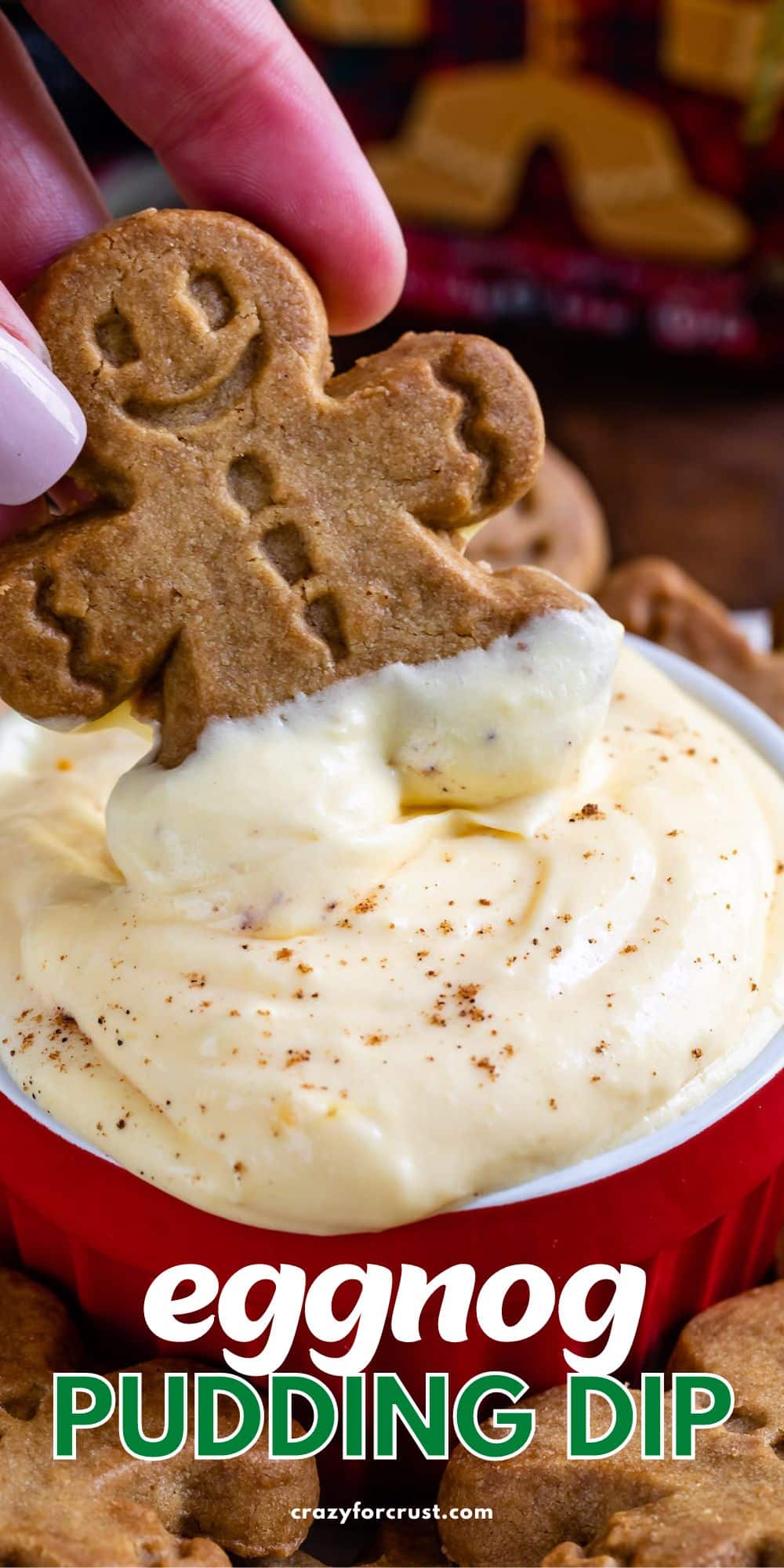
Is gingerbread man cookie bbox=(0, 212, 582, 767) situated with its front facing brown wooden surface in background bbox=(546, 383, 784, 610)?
no

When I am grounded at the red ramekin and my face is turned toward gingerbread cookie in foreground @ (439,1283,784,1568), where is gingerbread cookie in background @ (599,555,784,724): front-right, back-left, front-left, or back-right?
back-left

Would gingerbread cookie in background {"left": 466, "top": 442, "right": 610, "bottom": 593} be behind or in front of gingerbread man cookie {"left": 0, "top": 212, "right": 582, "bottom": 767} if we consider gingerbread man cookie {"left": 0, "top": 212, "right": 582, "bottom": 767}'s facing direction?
behind

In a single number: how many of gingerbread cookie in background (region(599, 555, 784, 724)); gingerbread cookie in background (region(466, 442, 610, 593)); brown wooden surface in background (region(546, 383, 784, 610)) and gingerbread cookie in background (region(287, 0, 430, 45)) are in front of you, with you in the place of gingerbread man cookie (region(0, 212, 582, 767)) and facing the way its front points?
0

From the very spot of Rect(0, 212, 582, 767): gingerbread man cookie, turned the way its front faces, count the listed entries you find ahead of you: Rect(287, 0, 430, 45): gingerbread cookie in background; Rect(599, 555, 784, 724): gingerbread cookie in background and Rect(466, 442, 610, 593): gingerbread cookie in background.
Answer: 0

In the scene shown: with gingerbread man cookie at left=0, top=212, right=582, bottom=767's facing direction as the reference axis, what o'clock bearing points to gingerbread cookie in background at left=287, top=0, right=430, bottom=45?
The gingerbread cookie in background is roughly at 6 o'clock from the gingerbread man cookie.

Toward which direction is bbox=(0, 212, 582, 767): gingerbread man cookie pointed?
toward the camera
